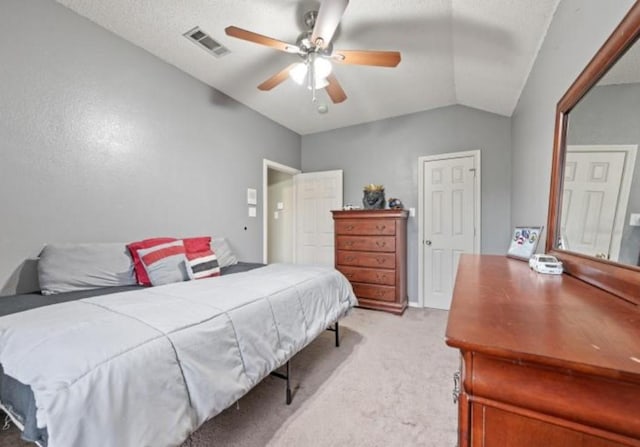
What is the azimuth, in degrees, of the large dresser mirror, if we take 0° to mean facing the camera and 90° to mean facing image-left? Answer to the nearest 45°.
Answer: approximately 45°

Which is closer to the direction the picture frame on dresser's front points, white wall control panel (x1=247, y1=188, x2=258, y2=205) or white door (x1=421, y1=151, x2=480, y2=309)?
the white wall control panel

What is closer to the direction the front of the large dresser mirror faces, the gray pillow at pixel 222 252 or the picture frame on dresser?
the gray pillow

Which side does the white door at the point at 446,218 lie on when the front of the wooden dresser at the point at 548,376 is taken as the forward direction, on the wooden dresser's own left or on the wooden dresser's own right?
on the wooden dresser's own right

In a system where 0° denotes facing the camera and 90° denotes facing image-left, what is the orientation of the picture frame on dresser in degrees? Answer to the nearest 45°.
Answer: approximately 45°

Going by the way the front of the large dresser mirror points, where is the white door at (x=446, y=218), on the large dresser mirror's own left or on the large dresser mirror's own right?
on the large dresser mirror's own right

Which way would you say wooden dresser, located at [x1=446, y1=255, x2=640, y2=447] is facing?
to the viewer's left
